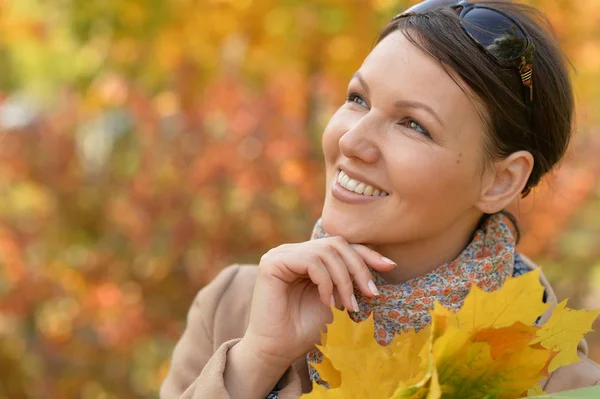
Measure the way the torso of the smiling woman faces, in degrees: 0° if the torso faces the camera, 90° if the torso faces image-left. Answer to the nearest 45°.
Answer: approximately 45°
